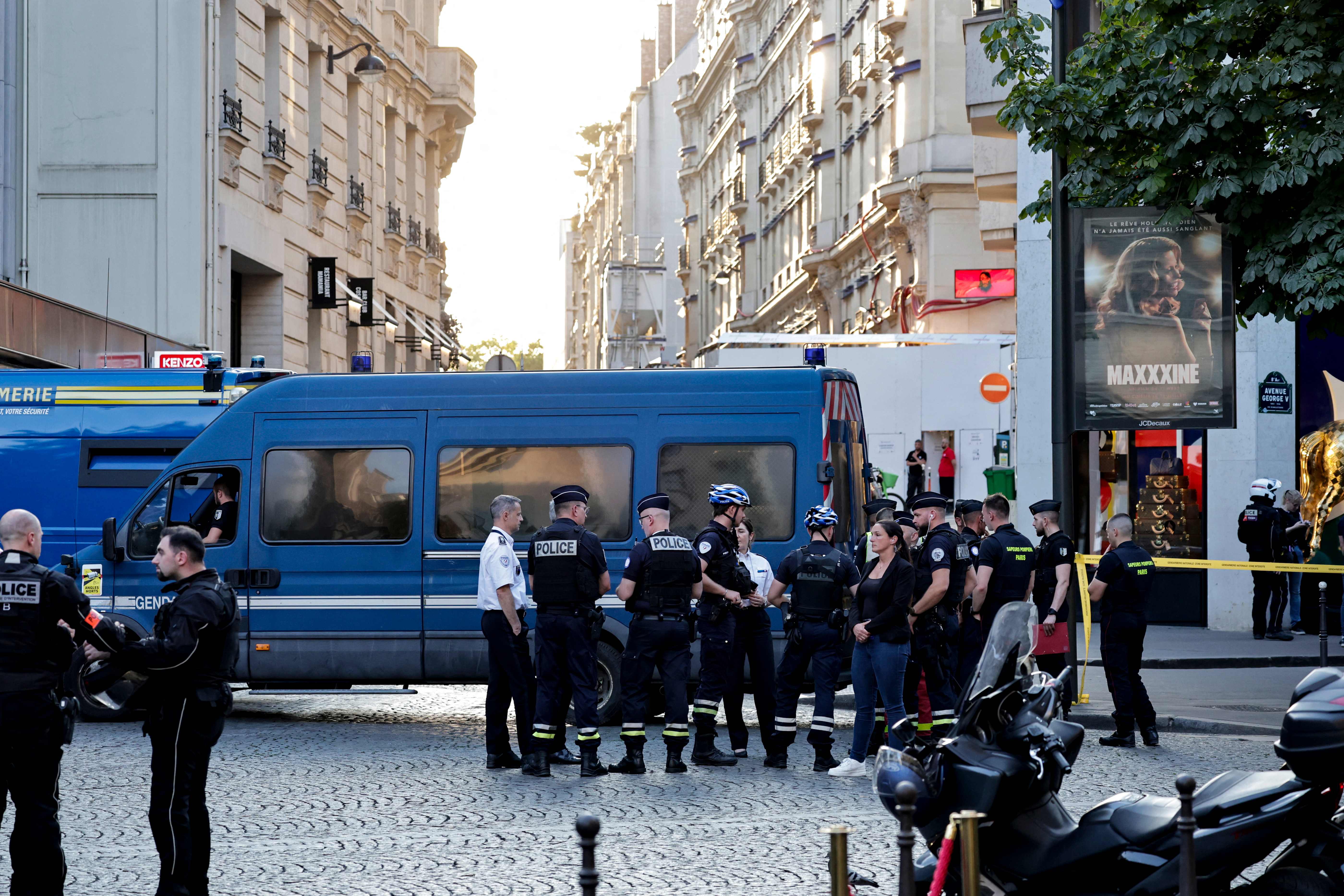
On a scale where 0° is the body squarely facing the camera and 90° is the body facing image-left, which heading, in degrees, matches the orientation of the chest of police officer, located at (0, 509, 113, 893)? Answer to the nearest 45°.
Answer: approximately 225°

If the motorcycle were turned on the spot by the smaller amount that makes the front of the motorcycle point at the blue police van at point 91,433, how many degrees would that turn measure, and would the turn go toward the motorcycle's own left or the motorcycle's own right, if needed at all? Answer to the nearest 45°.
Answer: approximately 45° to the motorcycle's own right

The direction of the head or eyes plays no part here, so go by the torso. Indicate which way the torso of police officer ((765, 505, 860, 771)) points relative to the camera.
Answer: away from the camera

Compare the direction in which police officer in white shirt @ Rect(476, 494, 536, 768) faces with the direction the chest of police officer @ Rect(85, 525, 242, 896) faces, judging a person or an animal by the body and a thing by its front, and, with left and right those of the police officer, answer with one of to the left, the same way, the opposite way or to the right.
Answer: the opposite way

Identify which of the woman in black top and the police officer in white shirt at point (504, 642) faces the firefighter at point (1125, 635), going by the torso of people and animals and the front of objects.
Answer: the police officer in white shirt

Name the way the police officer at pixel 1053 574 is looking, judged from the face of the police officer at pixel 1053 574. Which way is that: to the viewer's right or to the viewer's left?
to the viewer's left

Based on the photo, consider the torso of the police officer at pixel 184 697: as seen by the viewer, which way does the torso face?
to the viewer's left

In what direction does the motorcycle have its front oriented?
to the viewer's left

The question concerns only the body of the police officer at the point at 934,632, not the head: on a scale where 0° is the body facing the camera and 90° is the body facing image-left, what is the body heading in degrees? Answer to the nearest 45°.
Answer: approximately 90°

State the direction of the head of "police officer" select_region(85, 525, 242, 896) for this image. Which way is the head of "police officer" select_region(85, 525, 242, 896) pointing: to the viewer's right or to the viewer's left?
to the viewer's left

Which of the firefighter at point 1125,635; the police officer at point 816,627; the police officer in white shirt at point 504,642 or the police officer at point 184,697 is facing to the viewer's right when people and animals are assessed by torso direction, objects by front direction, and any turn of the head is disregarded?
the police officer in white shirt
